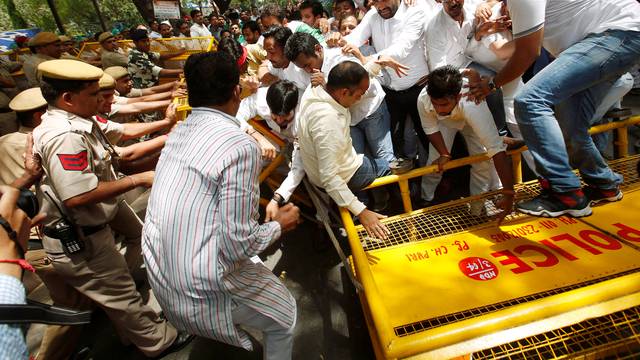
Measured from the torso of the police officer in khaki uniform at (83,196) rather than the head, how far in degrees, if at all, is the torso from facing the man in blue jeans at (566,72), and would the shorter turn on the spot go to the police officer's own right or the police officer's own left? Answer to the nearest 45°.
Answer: approximately 45° to the police officer's own right

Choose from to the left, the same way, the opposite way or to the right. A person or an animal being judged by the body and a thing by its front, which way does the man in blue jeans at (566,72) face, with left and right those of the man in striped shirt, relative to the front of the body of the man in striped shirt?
to the left

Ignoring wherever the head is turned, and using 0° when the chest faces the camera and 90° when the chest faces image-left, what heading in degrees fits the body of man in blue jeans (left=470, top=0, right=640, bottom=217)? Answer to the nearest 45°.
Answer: approximately 90°

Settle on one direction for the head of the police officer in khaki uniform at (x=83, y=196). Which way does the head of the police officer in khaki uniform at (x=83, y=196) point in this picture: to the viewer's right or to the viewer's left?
to the viewer's right

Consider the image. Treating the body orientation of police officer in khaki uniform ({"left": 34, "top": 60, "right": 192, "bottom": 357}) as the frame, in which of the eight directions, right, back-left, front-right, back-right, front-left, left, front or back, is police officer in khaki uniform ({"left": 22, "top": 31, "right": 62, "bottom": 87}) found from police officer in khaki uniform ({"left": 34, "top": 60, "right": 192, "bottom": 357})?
left

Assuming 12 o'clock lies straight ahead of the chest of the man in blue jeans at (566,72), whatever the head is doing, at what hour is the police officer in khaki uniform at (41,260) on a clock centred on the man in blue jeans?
The police officer in khaki uniform is roughly at 11 o'clock from the man in blue jeans.

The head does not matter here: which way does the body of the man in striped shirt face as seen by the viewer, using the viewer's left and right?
facing away from the viewer and to the right of the viewer

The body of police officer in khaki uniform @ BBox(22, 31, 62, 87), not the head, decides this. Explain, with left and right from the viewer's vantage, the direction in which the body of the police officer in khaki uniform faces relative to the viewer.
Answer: facing to the right of the viewer

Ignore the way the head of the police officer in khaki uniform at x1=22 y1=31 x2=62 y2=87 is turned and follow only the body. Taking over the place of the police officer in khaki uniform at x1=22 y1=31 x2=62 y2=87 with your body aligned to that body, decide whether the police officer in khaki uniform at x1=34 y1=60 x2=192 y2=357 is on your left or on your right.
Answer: on your right

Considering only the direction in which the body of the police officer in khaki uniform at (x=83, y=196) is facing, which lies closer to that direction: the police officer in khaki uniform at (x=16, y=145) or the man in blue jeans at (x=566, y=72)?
the man in blue jeans

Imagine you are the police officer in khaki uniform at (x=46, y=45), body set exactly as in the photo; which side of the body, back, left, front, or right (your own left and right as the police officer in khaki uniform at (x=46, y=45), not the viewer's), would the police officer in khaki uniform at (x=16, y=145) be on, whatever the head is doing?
right

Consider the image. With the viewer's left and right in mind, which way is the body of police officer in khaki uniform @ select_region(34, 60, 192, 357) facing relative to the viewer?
facing to the right of the viewer
